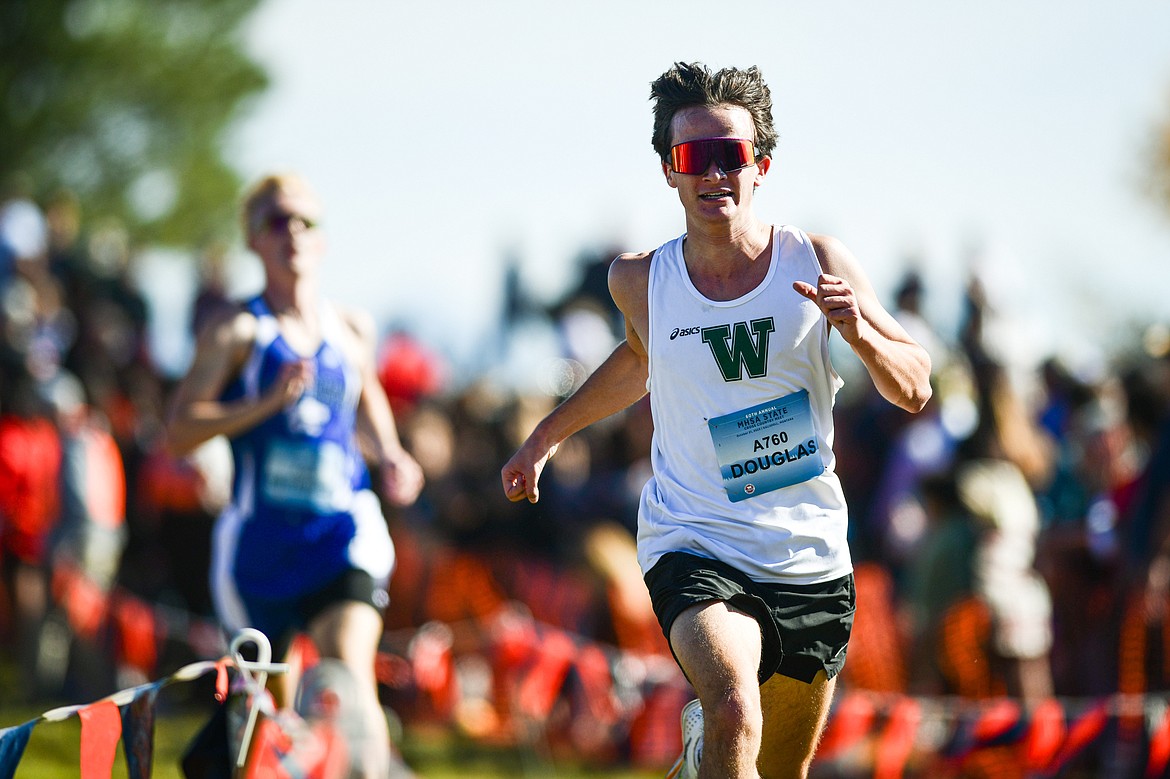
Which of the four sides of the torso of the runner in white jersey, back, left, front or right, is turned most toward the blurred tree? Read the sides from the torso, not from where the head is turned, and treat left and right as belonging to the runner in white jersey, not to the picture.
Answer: back

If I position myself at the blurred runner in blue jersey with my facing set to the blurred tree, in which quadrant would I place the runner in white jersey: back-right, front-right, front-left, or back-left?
back-right

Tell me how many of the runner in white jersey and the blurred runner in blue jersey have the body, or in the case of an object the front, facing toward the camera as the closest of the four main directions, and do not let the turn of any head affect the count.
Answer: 2

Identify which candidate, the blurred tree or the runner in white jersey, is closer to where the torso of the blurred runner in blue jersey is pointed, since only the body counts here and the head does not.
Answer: the runner in white jersey

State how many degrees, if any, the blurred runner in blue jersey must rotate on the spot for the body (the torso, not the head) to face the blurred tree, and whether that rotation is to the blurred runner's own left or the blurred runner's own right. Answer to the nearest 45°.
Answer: approximately 180°

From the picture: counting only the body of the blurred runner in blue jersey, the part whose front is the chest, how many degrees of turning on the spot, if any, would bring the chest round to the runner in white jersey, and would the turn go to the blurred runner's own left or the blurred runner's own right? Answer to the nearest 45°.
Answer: approximately 45° to the blurred runner's own left

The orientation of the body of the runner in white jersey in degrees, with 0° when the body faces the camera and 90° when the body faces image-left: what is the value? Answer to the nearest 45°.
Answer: approximately 0°

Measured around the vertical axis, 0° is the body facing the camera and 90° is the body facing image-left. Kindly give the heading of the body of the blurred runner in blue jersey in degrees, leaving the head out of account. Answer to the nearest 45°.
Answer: approximately 0°
